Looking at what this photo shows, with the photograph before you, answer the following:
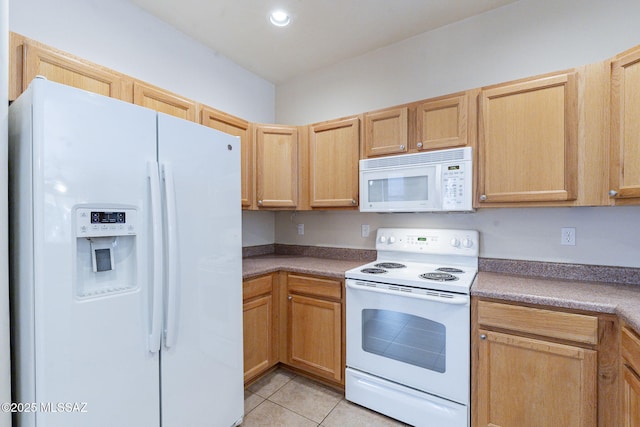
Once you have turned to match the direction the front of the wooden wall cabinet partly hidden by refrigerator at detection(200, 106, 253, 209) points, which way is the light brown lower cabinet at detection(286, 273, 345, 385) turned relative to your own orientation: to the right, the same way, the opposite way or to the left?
to the right

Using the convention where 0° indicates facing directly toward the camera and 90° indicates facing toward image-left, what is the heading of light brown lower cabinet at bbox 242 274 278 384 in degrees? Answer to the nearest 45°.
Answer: approximately 315°

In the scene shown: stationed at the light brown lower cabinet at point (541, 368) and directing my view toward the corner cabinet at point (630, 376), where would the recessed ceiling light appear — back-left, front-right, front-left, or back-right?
back-right

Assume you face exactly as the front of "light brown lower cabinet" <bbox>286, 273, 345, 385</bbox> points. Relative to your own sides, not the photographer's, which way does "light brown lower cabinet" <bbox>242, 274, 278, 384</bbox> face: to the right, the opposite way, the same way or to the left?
to the left

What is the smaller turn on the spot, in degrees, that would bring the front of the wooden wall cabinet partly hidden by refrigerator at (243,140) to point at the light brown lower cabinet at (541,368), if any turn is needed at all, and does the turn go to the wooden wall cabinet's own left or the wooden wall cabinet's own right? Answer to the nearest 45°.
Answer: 0° — it already faces it

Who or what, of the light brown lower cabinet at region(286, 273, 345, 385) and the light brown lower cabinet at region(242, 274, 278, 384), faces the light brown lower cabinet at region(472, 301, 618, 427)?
the light brown lower cabinet at region(242, 274, 278, 384)

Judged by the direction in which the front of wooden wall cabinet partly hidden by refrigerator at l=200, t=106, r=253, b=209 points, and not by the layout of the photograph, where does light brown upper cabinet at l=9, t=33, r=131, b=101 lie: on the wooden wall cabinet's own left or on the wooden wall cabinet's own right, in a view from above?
on the wooden wall cabinet's own right

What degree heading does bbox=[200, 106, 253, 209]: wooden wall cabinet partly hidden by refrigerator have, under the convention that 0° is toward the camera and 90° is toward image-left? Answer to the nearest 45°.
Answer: approximately 315°

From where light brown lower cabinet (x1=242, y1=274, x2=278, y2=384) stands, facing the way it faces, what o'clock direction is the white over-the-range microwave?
The white over-the-range microwave is roughly at 11 o'clock from the light brown lower cabinet.

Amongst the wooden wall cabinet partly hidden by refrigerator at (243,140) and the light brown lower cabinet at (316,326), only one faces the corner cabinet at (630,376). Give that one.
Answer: the wooden wall cabinet partly hidden by refrigerator at (243,140)

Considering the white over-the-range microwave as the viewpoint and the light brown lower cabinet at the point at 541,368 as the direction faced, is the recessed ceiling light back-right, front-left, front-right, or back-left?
back-right

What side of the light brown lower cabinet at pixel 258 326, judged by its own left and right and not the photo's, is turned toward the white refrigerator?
right

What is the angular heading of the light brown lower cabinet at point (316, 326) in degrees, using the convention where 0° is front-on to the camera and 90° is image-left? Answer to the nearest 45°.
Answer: approximately 45°

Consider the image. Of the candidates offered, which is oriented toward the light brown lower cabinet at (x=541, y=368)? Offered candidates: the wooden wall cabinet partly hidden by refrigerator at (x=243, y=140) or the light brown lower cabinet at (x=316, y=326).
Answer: the wooden wall cabinet partly hidden by refrigerator

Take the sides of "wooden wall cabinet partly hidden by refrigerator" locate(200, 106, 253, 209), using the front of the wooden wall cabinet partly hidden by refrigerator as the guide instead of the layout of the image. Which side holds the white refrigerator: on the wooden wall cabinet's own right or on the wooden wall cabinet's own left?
on the wooden wall cabinet's own right
